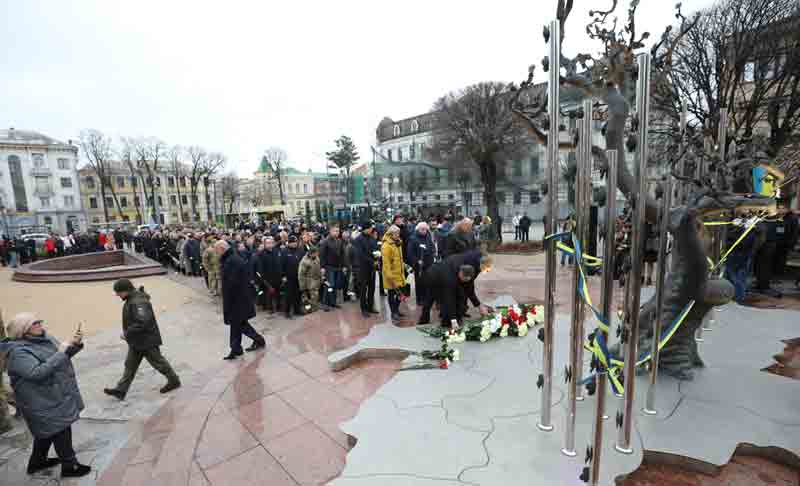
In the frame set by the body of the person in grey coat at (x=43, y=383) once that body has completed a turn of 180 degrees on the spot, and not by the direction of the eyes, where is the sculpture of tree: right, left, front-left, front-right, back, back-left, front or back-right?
back-left

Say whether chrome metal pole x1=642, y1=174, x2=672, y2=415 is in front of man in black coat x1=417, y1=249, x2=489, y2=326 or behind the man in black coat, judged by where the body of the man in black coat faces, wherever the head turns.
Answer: in front

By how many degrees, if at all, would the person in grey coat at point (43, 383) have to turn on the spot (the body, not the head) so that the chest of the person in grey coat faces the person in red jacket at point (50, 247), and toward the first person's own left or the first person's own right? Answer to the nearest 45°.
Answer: approximately 90° to the first person's own left

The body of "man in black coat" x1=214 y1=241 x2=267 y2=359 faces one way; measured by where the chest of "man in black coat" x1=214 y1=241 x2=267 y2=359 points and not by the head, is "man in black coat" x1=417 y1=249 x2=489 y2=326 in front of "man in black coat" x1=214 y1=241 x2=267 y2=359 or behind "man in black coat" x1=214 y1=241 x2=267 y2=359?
behind

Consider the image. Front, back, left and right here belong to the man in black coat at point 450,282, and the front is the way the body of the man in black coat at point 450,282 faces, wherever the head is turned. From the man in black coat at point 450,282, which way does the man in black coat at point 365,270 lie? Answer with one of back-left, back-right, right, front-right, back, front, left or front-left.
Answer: back

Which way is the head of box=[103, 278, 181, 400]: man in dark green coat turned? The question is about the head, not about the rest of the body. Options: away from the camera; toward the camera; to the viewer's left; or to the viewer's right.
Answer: to the viewer's left

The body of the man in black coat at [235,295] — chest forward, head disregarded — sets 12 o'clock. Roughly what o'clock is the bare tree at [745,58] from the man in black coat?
The bare tree is roughly at 6 o'clock from the man in black coat.

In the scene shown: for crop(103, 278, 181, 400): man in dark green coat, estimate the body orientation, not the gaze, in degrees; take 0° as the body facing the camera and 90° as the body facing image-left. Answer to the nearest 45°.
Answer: approximately 90°

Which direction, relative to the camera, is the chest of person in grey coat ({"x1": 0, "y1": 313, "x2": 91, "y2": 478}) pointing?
to the viewer's right

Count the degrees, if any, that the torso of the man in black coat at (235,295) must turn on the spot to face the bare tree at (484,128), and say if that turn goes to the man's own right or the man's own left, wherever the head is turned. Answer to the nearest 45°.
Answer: approximately 135° to the man's own right

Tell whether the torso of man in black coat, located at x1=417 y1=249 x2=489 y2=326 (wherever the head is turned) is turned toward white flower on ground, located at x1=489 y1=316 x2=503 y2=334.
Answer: yes
